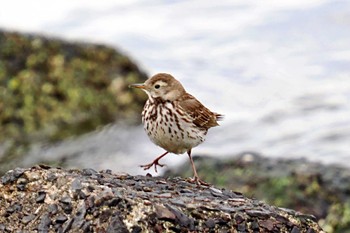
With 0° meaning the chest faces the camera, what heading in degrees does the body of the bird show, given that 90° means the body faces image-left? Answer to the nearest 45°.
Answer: approximately 45°

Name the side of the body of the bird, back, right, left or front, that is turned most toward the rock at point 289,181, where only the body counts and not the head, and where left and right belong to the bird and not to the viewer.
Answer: back

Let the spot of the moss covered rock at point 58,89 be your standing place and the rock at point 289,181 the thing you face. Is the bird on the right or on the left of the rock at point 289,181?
right
